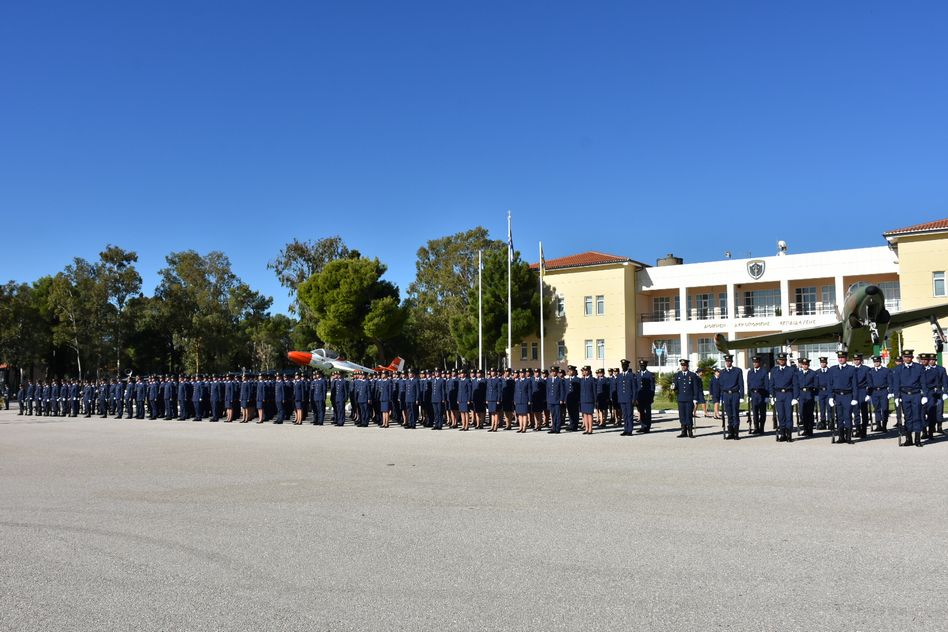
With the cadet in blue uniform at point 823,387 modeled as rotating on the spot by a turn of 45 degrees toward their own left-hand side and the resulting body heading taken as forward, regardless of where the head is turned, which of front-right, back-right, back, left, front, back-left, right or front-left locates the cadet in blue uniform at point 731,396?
back-right

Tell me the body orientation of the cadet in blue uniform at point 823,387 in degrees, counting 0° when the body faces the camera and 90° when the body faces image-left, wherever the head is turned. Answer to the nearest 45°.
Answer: approximately 0°

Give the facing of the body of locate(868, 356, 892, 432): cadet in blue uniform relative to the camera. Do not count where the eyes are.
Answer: toward the camera

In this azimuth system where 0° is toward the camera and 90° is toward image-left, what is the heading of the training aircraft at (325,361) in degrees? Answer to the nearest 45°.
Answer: approximately 90°

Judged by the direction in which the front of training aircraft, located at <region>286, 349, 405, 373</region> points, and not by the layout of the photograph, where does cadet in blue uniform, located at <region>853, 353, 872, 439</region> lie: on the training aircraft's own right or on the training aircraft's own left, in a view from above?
on the training aircraft's own left

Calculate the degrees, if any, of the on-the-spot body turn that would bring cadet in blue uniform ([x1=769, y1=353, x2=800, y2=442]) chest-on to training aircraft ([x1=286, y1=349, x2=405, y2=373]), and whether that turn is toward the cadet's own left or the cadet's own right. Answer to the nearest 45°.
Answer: approximately 135° to the cadet's own right

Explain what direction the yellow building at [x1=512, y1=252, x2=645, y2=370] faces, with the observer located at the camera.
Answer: facing the viewer

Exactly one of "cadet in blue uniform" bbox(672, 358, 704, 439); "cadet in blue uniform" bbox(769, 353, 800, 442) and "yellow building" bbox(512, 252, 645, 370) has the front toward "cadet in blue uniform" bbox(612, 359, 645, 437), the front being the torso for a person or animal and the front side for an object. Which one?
the yellow building

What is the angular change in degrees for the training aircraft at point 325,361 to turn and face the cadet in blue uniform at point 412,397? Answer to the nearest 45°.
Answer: approximately 90° to its left

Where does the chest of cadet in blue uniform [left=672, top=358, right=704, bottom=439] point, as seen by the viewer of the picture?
toward the camera

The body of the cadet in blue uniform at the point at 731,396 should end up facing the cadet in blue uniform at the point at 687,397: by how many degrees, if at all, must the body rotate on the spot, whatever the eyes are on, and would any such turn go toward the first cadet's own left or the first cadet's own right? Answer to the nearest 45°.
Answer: approximately 135° to the first cadet's own right

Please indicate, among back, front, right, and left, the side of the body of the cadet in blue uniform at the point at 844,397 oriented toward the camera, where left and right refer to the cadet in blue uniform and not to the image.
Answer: front
